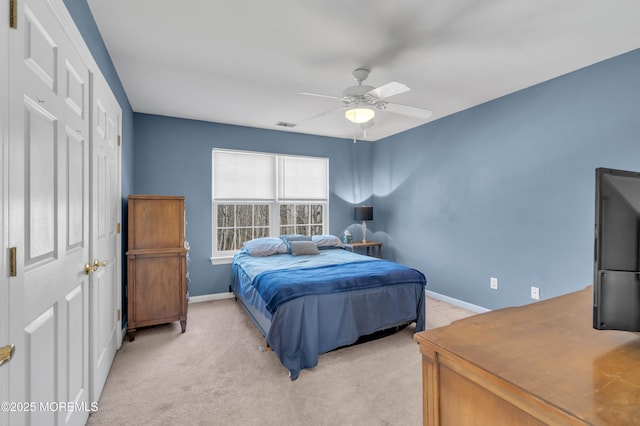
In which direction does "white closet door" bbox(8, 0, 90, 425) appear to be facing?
to the viewer's right

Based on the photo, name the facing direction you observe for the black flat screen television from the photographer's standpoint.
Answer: facing away from the viewer and to the left of the viewer

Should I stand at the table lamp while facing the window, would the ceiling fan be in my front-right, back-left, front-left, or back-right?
front-left

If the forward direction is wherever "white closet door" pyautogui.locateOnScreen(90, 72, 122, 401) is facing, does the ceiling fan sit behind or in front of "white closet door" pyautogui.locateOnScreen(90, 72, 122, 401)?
in front

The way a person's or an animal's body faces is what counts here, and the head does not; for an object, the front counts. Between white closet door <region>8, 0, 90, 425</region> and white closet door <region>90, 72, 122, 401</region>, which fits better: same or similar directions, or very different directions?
same or similar directions

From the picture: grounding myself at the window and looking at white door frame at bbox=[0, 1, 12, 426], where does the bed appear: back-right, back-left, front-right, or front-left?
front-left

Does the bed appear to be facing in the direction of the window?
no

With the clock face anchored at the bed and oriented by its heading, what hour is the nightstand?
The nightstand is roughly at 8 o'clock from the bed.

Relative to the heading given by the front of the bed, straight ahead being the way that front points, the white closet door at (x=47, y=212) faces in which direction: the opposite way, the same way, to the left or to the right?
to the left

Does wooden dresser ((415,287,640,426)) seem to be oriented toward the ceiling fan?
no

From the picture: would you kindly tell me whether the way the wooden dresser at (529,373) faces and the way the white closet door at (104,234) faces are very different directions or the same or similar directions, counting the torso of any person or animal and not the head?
very different directions

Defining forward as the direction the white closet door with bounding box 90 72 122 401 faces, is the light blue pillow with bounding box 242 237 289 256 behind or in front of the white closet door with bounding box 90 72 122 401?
in front

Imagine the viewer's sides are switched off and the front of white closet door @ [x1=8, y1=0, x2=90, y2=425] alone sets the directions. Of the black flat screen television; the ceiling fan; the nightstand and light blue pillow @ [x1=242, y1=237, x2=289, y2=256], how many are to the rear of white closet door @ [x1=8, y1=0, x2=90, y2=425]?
0
